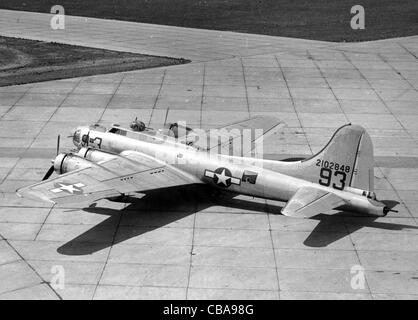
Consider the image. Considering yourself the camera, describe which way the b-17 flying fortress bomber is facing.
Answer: facing away from the viewer and to the left of the viewer
